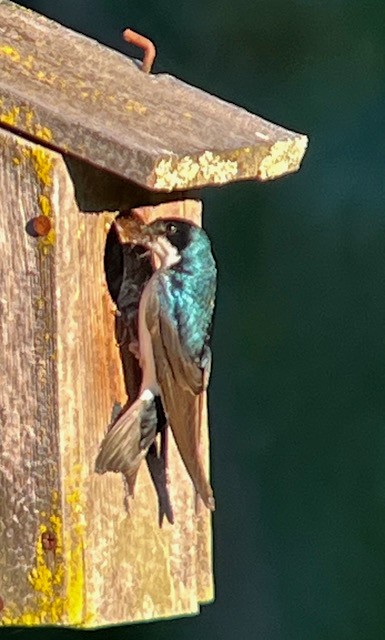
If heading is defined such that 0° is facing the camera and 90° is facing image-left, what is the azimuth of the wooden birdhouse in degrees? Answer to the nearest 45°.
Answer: approximately 315°

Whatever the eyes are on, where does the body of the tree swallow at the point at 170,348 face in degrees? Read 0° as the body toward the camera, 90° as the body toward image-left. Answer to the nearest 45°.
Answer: approximately 90°
